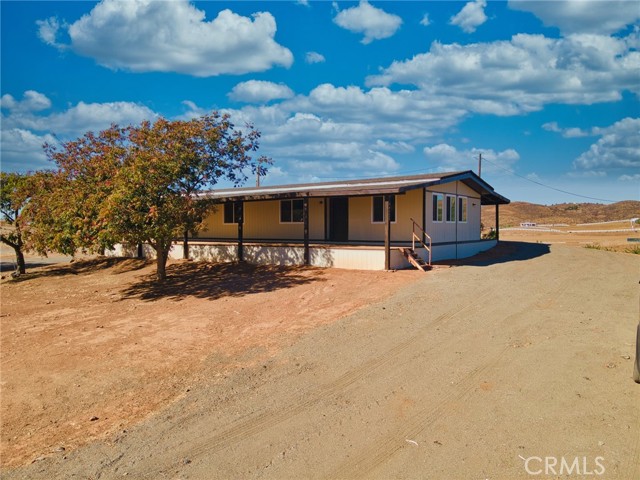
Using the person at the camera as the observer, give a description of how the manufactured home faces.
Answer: facing the viewer and to the left of the viewer

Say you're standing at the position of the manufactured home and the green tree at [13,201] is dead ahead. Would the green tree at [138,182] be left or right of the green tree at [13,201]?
left

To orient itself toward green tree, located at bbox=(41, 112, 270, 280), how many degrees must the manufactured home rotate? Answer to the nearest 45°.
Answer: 0° — it already faces it

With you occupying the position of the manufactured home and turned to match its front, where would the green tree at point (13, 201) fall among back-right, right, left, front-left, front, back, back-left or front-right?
front-right
